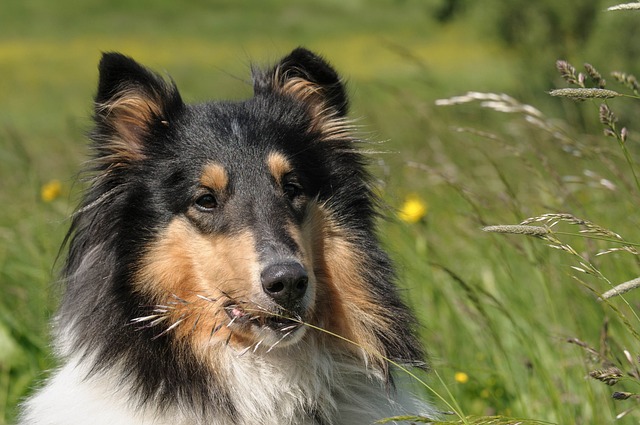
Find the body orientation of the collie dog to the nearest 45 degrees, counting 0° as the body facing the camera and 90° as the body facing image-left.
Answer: approximately 315°
